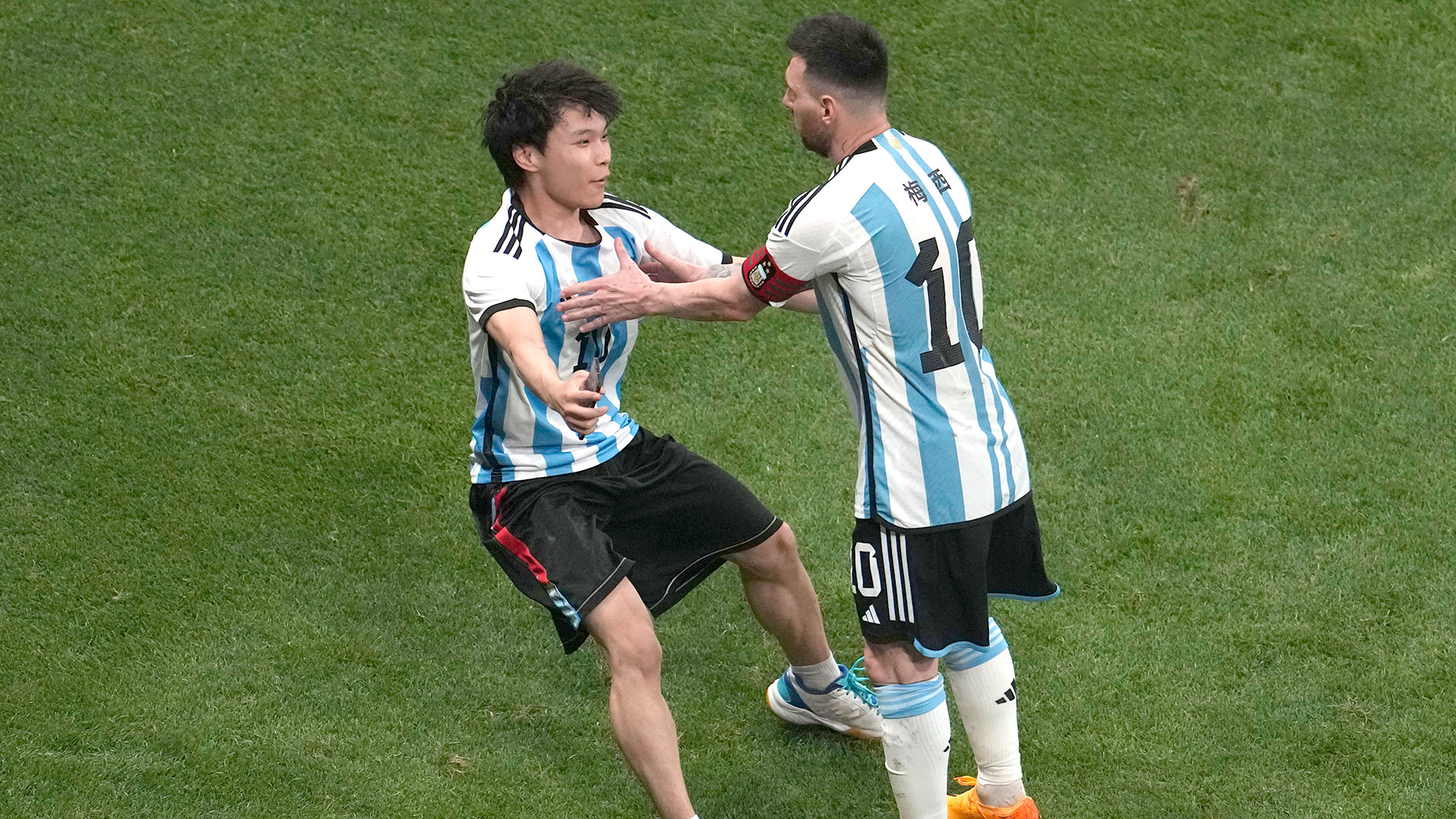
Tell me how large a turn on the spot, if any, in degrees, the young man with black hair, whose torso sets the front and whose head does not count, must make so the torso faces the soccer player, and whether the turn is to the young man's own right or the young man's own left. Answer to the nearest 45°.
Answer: approximately 45° to the young man's own left

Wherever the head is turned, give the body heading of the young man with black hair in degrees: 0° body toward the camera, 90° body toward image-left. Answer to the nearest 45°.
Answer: approximately 315°
